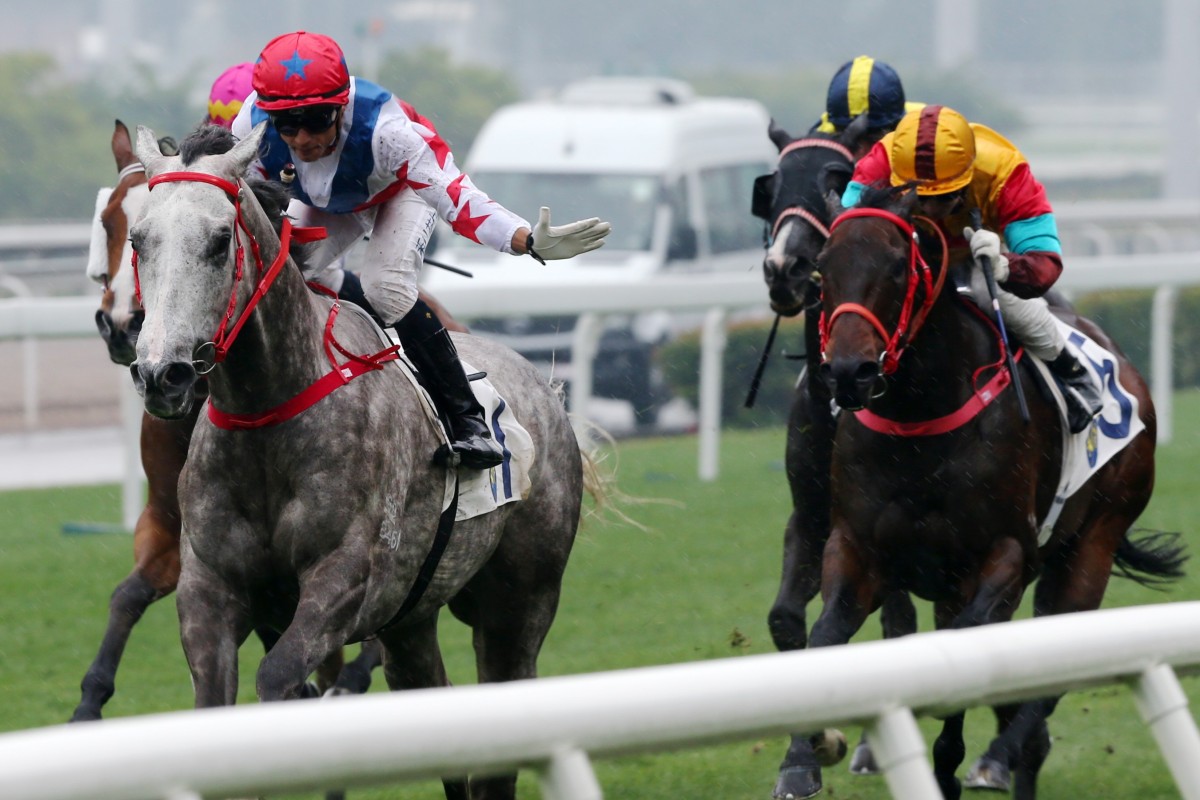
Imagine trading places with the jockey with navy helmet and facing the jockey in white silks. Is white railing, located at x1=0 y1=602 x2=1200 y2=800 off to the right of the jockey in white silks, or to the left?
left

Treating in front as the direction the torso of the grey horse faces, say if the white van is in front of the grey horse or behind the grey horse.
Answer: behind

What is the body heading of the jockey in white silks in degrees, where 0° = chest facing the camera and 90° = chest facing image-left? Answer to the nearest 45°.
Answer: approximately 45°

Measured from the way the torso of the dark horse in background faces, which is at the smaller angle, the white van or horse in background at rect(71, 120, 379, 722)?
the horse in background

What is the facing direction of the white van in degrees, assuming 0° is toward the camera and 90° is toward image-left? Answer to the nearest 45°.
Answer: approximately 45°
